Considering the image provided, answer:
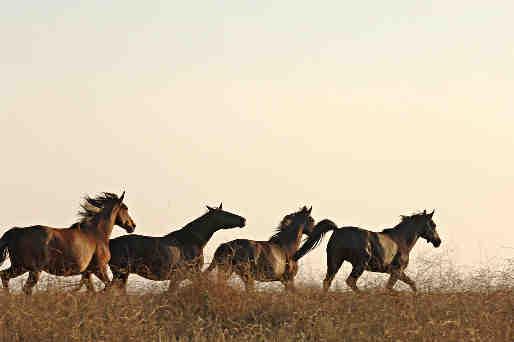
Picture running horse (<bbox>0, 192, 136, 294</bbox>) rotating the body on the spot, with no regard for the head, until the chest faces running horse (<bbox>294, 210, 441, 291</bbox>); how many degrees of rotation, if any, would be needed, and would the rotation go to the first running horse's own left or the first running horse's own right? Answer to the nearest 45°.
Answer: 0° — it already faces it

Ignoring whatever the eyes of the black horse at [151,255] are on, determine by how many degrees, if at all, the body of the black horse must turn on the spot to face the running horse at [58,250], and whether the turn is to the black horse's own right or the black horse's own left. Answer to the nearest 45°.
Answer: approximately 135° to the black horse's own right

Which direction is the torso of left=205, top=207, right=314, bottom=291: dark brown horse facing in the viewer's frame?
to the viewer's right

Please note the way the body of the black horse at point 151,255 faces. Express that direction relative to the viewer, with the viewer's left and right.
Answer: facing to the right of the viewer

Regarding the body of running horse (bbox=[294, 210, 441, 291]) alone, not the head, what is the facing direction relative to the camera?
to the viewer's right

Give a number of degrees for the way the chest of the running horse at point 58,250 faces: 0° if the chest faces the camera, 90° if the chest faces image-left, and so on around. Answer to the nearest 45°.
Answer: approximately 270°
